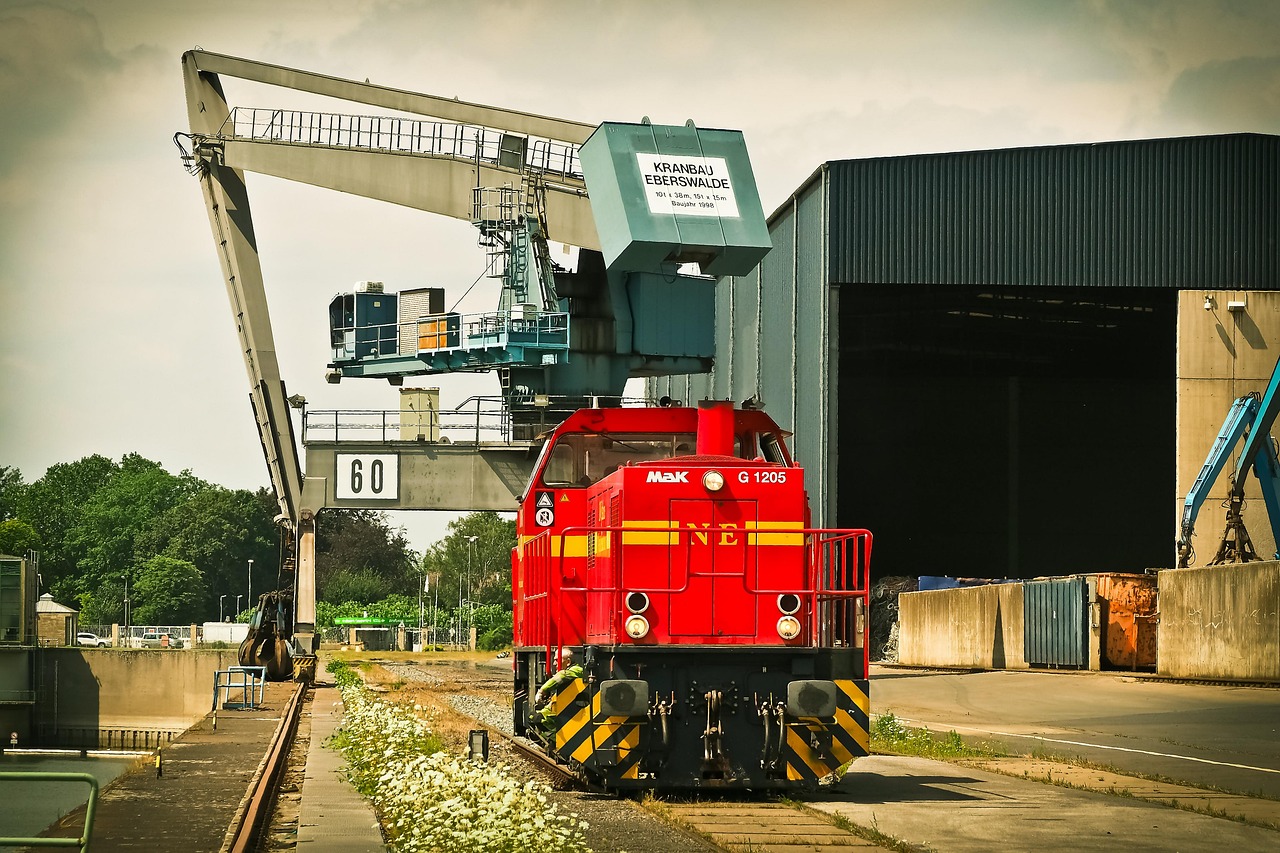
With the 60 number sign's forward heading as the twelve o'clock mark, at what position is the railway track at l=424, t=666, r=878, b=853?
The railway track is roughly at 12 o'clock from the 60 number sign.

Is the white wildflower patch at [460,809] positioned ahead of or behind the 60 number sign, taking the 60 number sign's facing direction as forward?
ahead

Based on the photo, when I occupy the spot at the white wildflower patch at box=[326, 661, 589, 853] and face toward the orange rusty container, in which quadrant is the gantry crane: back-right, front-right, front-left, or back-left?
front-left

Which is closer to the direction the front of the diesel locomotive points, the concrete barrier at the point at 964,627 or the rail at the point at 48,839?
the rail

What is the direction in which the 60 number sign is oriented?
toward the camera

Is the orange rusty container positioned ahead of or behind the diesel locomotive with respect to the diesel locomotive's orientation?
behind

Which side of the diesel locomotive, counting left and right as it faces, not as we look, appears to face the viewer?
front

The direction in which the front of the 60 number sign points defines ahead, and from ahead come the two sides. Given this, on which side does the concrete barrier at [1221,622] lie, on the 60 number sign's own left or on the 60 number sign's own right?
on the 60 number sign's own left

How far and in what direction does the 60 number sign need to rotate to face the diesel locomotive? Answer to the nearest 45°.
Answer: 0° — it already faces it

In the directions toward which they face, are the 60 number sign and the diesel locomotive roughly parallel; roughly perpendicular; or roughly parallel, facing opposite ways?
roughly parallel

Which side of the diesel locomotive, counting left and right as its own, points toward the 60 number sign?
back
